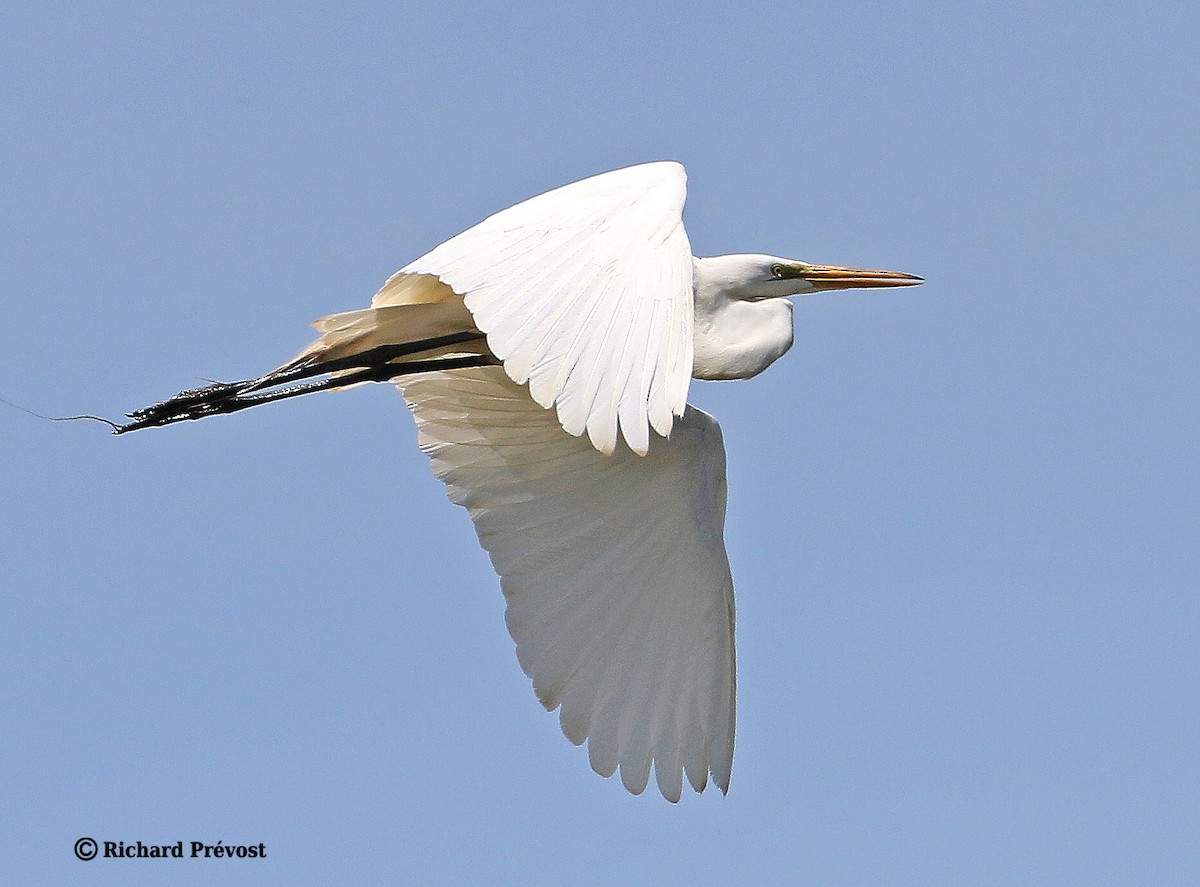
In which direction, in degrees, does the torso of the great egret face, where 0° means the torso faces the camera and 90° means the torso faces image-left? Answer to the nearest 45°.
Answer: approximately 270°
